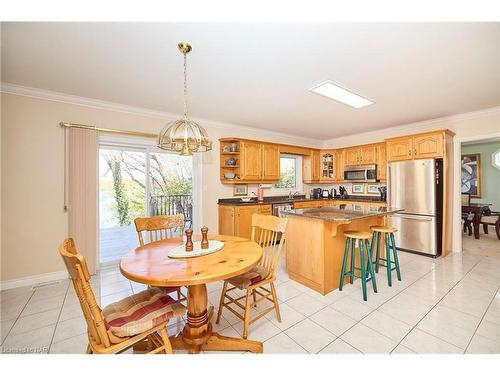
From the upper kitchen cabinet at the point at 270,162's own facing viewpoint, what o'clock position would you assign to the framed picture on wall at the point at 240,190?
The framed picture on wall is roughly at 4 o'clock from the upper kitchen cabinet.

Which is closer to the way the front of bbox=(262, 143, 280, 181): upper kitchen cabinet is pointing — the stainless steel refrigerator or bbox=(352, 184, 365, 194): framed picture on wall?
the stainless steel refrigerator

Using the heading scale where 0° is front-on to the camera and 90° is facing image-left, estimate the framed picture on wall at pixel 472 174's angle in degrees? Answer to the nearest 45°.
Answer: approximately 45°

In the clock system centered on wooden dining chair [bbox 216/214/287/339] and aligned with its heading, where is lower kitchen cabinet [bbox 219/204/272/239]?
The lower kitchen cabinet is roughly at 4 o'clock from the wooden dining chair.

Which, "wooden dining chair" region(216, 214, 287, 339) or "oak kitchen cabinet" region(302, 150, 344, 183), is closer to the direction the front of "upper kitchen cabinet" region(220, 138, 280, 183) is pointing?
the wooden dining chair

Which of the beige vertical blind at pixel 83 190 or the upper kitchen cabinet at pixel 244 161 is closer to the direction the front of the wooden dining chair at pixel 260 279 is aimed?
the beige vertical blind

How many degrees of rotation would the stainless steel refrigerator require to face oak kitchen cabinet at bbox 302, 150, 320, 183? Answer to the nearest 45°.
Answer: approximately 45° to its right
